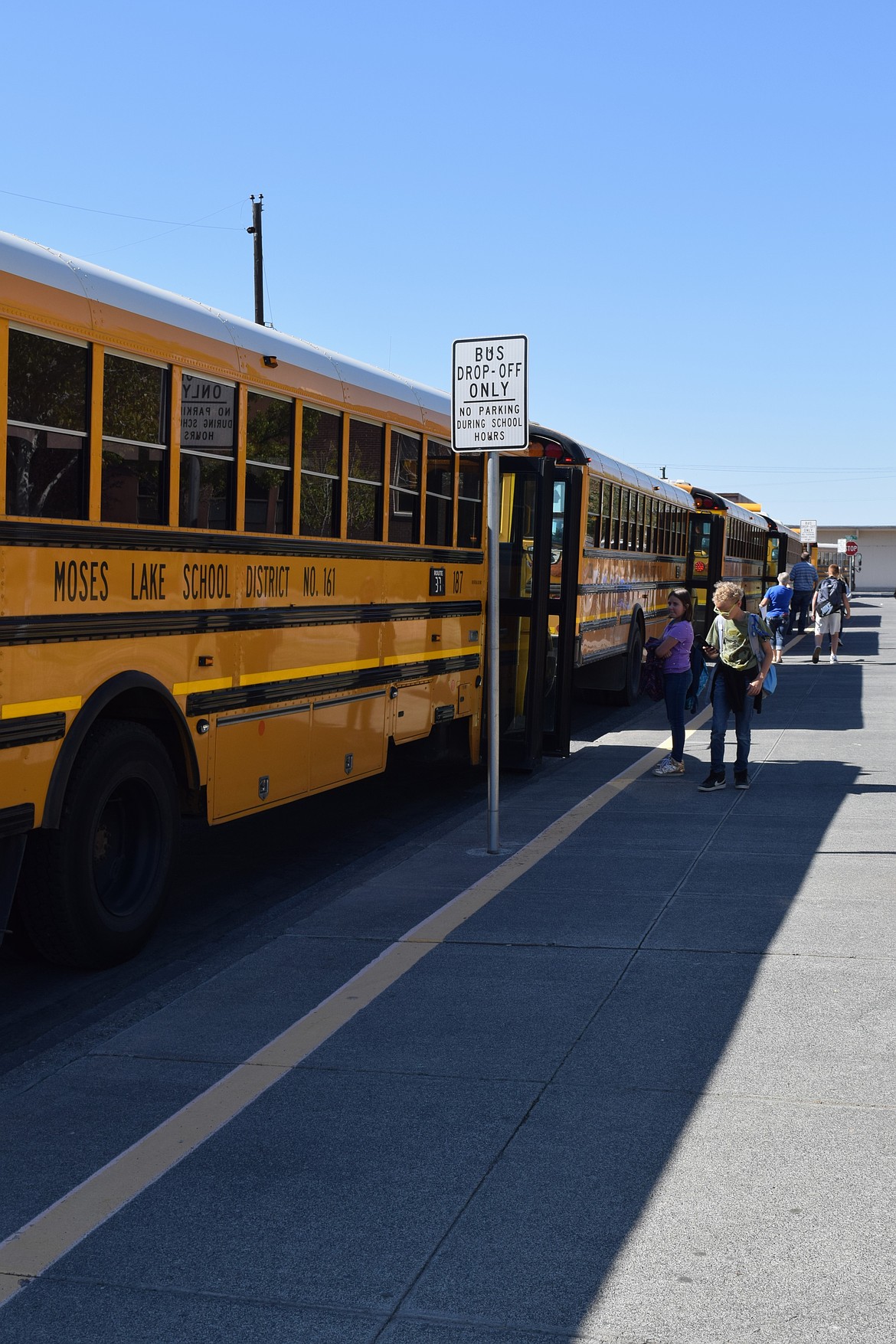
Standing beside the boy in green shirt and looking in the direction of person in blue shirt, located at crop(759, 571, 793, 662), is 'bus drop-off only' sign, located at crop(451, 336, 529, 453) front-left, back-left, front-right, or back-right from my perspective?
back-left

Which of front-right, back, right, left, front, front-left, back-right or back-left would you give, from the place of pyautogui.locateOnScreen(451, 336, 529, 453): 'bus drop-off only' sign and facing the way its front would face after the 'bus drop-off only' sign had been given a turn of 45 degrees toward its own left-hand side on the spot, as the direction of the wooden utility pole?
back-left

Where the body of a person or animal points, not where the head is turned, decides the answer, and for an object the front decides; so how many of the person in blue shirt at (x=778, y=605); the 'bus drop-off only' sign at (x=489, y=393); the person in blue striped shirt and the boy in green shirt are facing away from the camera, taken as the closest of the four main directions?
2

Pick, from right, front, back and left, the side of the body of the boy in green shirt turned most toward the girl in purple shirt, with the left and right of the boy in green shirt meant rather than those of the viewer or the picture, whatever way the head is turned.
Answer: right

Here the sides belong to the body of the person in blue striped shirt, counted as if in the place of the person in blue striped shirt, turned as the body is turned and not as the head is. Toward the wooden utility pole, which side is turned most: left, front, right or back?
left

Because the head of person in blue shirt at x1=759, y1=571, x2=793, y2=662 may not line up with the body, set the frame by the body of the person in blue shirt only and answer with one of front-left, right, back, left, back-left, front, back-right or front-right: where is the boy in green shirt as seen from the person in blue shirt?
back

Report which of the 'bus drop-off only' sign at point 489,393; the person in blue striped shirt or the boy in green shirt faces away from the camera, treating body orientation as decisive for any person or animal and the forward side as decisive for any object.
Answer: the person in blue striped shirt

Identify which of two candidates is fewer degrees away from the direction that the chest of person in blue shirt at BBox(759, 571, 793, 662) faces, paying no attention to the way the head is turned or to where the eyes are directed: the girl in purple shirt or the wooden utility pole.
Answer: the wooden utility pole

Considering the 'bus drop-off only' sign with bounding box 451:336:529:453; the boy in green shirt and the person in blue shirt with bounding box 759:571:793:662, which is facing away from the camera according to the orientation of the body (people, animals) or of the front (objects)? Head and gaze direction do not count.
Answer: the person in blue shirt

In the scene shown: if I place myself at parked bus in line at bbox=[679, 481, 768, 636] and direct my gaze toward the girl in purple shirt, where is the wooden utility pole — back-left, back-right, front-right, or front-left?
back-right

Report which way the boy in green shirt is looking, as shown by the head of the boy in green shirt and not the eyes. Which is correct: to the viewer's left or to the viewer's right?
to the viewer's left

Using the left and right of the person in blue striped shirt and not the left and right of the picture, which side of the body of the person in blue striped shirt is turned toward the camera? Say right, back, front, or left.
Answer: back

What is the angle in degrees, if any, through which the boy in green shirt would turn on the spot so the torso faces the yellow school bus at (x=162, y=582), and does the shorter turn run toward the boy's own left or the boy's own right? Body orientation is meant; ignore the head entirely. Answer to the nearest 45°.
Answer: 0° — they already face it
